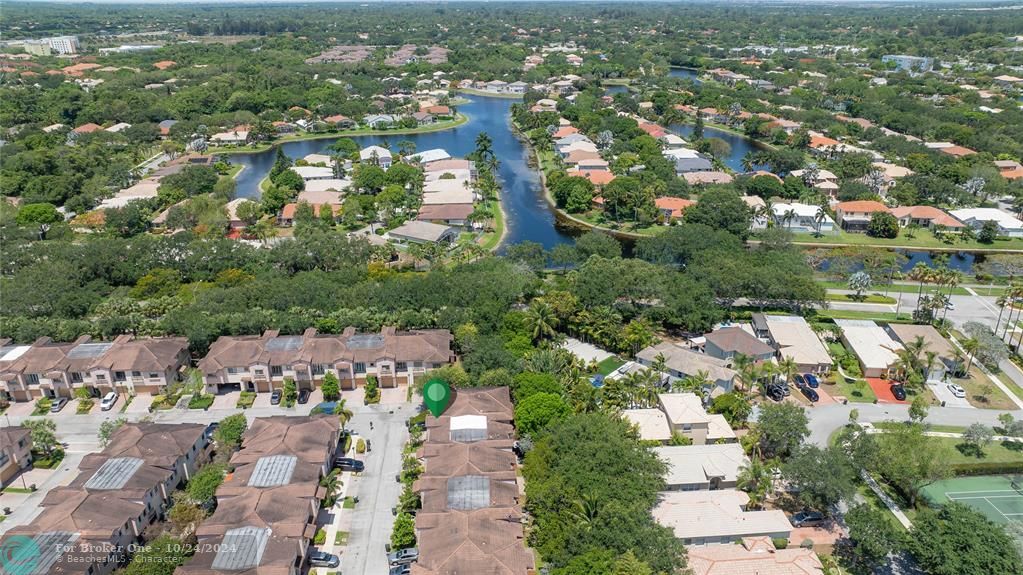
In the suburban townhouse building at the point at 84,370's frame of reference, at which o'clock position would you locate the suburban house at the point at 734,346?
the suburban house at the point at 734,346 is roughly at 10 o'clock from the suburban townhouse building at the point at 84,370.

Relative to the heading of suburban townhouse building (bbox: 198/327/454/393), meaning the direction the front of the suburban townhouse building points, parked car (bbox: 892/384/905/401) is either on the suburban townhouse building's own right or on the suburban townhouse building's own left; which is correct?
on the suburban townhouse building's own left

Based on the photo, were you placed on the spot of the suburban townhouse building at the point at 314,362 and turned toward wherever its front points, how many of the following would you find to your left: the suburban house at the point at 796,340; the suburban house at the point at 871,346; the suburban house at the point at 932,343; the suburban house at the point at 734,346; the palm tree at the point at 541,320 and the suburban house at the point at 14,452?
5

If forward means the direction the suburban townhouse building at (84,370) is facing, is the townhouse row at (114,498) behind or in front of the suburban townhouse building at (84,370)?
in front

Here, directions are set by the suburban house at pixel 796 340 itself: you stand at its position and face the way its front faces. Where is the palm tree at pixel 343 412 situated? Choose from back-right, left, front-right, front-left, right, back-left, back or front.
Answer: front-right

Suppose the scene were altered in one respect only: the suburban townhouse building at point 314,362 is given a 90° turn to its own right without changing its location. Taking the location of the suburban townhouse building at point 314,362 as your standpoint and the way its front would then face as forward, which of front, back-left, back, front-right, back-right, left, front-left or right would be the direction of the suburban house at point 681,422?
back-left

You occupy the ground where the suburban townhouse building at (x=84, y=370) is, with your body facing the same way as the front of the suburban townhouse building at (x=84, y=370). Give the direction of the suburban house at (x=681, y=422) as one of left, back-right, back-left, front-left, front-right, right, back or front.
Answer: front-left

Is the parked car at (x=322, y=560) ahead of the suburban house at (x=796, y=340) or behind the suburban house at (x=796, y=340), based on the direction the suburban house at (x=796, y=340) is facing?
ahead

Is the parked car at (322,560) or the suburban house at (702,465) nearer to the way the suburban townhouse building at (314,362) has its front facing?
the parked car

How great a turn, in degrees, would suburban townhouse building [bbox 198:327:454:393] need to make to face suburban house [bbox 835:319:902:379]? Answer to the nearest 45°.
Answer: approximately 90° to its left

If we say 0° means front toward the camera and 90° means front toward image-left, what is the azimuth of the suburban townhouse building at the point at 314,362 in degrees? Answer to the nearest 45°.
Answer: approximately 0°
